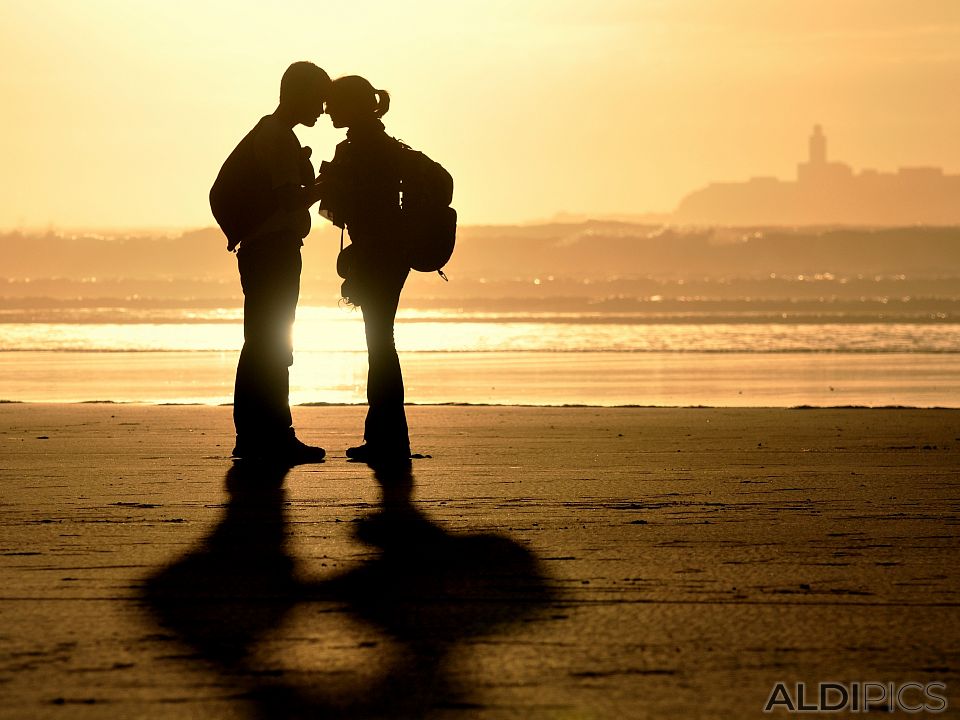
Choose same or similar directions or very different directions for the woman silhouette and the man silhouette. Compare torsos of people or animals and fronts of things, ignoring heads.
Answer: very different directions

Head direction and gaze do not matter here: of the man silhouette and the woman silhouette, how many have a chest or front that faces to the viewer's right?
1

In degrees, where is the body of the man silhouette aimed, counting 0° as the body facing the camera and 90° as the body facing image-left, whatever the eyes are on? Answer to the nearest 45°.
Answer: approximately 270°

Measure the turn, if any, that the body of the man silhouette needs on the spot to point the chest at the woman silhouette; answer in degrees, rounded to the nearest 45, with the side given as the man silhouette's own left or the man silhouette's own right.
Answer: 0° — they already face them

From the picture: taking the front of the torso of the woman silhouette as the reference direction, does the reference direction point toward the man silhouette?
yes

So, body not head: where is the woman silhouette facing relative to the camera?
to the viewer's left
